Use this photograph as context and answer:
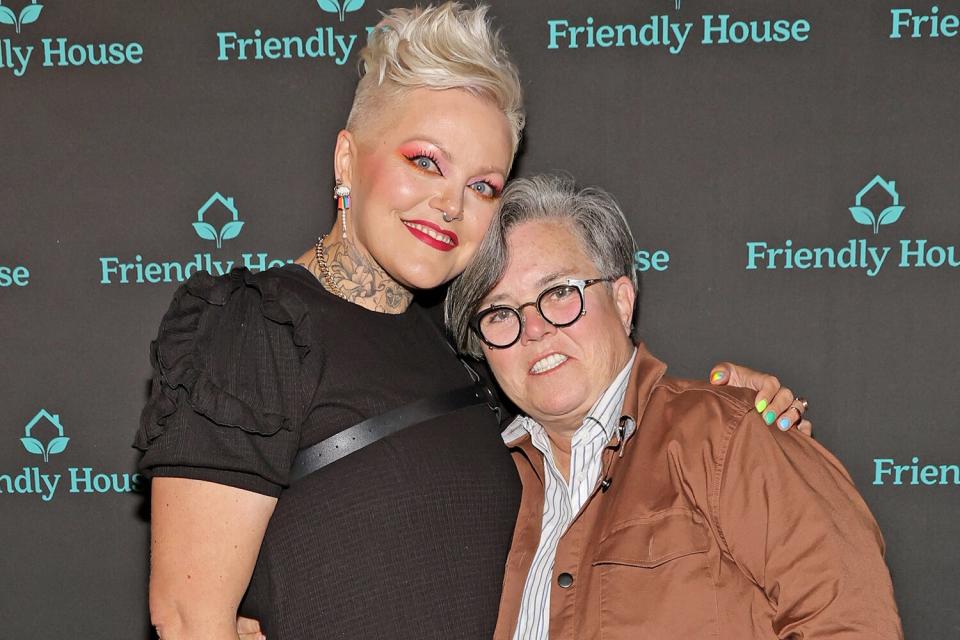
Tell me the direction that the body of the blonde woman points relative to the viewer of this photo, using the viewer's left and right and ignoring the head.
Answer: facing the viewer and to the right of the viewer

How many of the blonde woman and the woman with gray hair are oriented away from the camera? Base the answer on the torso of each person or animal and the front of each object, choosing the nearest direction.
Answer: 0

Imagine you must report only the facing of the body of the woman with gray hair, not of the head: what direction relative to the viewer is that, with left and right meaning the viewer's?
facing the viewer and to the left of the viewer
